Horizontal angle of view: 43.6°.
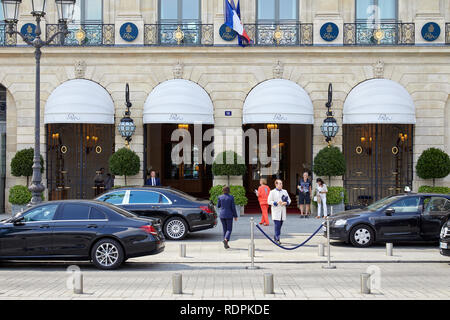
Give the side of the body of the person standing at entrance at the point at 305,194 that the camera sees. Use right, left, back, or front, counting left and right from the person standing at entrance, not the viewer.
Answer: front

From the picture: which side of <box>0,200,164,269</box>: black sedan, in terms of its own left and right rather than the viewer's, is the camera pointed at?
left

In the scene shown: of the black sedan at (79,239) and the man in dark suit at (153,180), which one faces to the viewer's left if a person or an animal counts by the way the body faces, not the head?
the black sedan

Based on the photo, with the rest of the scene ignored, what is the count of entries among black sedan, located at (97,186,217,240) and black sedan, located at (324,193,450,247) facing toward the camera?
0

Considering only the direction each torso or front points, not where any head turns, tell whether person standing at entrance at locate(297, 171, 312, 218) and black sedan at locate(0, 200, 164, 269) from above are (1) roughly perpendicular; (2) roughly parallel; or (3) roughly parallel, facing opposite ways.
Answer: roughly perpendicular

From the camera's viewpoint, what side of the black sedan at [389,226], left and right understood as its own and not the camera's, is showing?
left

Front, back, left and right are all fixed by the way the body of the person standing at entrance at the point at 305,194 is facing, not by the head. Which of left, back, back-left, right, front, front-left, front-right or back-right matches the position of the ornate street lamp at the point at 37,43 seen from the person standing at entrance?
front-right

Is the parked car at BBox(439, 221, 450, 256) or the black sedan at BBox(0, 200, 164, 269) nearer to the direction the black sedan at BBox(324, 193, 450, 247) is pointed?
the black sedan

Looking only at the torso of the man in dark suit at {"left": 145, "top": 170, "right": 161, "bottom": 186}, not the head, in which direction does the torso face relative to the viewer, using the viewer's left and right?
facing the viewer

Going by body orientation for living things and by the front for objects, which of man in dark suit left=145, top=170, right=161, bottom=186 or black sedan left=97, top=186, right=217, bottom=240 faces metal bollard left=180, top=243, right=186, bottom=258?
the man in dark suit

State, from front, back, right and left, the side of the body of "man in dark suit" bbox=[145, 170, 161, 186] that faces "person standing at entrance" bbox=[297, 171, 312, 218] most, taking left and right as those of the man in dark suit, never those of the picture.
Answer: left

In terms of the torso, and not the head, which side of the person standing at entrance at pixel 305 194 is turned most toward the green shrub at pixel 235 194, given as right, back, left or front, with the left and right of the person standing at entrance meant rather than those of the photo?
right
